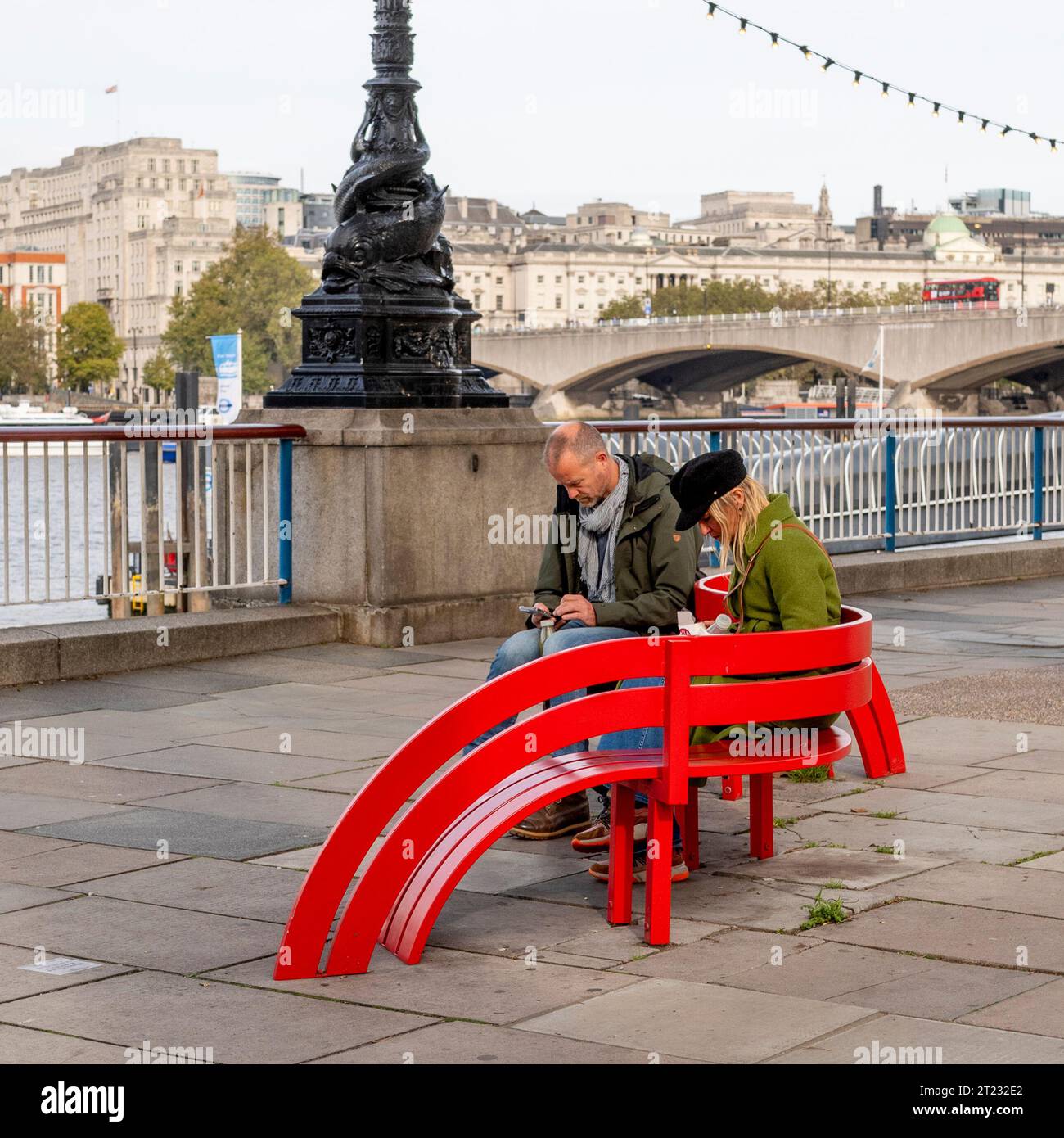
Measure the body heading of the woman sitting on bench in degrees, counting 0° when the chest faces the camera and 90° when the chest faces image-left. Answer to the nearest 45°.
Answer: approximately 90°

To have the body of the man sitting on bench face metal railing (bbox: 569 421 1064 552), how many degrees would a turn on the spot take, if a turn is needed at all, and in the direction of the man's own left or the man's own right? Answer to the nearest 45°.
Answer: approximately 135° to the man's own right

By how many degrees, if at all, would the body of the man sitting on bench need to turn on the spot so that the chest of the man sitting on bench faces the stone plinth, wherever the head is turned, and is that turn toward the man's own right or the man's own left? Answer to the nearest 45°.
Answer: approximately 135° to the man's own right

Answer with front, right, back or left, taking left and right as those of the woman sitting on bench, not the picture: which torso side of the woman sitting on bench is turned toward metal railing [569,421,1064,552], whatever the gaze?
right

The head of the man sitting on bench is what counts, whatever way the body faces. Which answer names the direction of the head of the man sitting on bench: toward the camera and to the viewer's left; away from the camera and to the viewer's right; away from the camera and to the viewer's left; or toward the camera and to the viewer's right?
toward the camera and to the viewer's left

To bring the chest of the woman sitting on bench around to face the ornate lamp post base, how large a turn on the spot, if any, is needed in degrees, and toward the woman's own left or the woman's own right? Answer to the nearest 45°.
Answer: approximately 90° to the woman's own right

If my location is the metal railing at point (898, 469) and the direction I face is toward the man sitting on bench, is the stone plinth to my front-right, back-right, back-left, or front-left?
front-right

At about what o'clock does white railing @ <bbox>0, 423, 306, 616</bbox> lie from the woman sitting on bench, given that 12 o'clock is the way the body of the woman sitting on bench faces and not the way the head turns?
The white railing is roughly at 2 o'clock from the woman sitting on bench.

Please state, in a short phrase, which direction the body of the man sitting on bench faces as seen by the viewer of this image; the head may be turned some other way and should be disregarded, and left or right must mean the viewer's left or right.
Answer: facing the viewer and to the left of the viewer
